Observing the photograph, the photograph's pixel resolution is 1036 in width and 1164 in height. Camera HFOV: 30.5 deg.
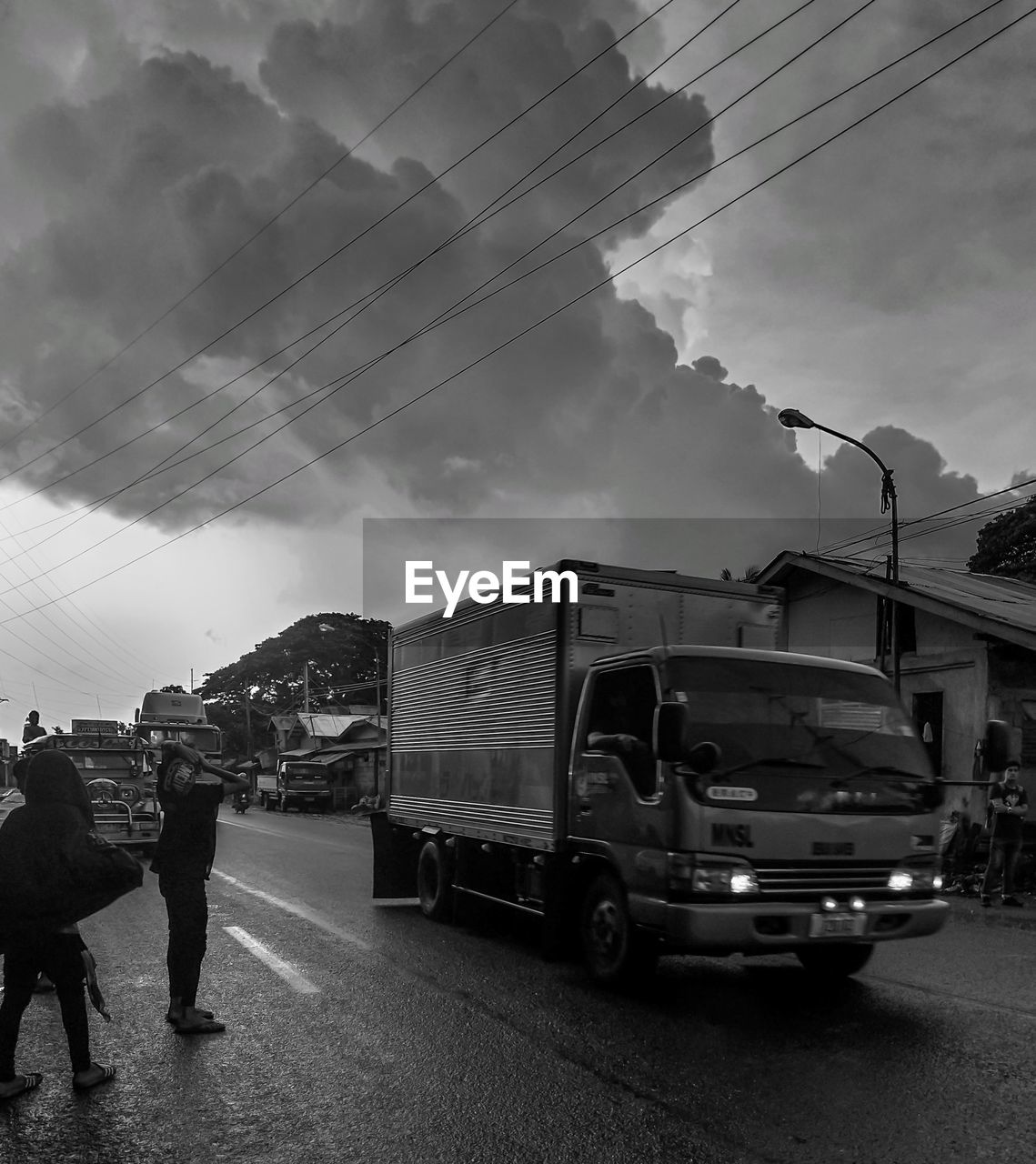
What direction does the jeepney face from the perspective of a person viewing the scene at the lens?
facing the viewer

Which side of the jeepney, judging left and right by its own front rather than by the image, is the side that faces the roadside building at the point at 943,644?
left

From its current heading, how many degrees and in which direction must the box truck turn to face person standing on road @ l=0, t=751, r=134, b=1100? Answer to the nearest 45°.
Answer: approximately 90° to its right

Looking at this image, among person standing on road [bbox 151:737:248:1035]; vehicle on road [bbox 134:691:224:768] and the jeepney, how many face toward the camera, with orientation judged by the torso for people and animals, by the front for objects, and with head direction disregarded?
2

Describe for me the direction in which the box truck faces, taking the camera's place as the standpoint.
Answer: facing the viewer and to the right of the viewer

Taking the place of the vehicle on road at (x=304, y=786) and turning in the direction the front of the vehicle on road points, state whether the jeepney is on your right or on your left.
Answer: on your right

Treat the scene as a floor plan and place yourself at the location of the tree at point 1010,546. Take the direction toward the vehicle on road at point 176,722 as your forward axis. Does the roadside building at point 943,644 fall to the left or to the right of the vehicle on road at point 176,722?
left

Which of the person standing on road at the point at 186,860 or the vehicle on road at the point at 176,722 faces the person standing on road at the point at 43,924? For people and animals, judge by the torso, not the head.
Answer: the vehicle on road

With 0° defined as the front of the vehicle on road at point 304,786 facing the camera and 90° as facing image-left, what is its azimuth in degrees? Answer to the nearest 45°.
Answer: approximately 315°
